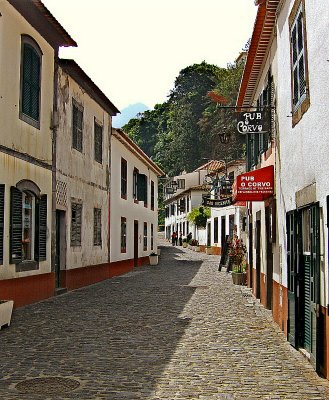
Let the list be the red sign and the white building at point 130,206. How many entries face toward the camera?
1

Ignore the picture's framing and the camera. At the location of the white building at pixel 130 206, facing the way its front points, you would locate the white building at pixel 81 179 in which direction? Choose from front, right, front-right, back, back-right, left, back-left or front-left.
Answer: right

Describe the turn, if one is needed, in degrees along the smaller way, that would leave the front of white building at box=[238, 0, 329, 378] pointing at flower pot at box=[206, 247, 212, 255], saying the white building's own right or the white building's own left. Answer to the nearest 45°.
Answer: approximately 90° to the white building's own right

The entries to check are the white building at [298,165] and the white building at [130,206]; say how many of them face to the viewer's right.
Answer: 1

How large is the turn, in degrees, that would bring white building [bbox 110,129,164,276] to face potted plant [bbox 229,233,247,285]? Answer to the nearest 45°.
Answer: approximately 45° to its right

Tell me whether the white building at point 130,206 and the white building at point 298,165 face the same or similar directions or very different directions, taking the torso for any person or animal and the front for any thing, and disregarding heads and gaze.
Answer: very different directions

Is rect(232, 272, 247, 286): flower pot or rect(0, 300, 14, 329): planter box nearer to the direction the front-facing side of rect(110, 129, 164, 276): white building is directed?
the flower pot

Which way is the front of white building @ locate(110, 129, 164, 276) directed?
to the viewer's right

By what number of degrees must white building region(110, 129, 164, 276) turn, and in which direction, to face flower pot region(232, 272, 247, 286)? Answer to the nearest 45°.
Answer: approximately 45° to its right

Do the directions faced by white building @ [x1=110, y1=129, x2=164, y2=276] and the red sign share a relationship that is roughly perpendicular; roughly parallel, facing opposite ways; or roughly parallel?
roughly perpendicular

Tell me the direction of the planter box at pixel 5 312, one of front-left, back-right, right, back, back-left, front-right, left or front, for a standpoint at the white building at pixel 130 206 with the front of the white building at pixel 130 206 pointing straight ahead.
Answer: right

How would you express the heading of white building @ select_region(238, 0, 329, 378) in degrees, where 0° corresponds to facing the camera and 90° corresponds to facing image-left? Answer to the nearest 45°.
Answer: approximately 90°

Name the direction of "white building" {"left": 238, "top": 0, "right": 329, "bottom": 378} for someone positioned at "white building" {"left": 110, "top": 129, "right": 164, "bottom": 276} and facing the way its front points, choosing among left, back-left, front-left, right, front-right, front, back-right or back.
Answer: right

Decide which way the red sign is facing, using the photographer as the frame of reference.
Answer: facing the viewer
